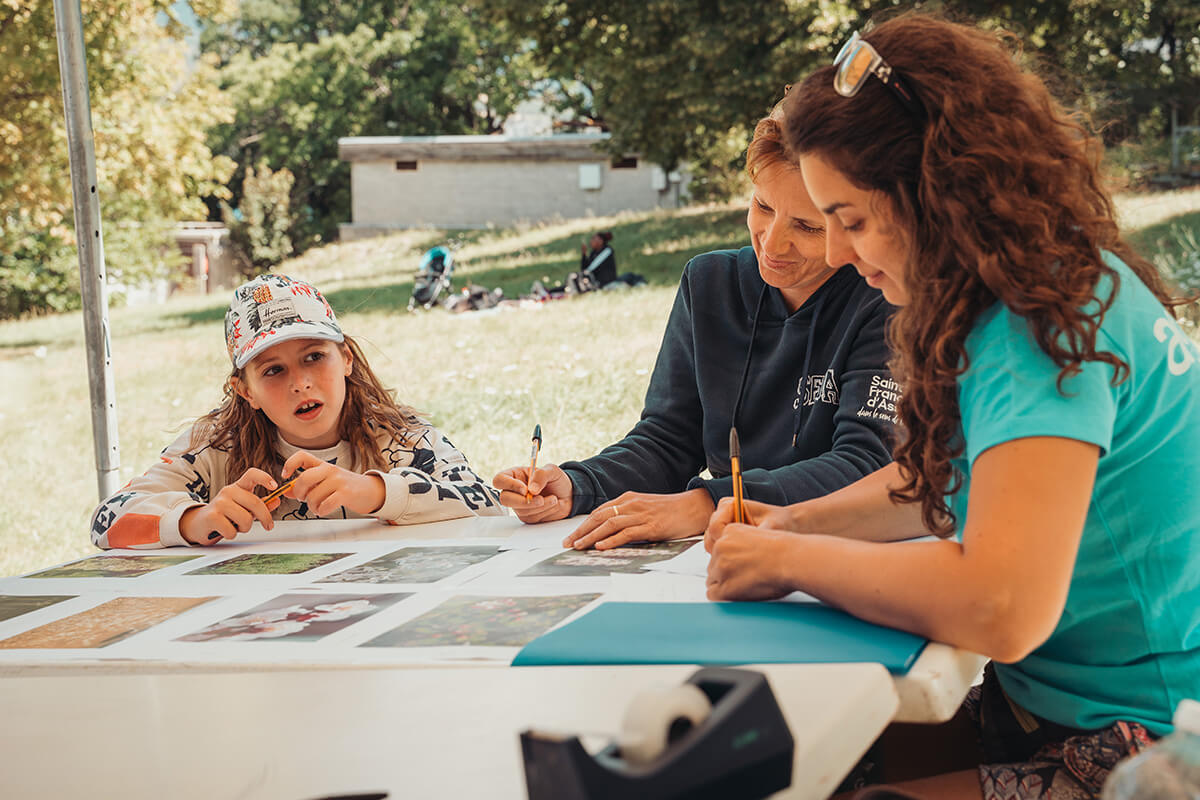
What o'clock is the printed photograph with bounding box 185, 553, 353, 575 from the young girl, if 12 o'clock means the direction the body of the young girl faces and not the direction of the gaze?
The printed photograph is roughly at 12 o'clock from the young girl.

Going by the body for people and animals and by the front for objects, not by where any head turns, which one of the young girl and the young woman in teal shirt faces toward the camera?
the young girl

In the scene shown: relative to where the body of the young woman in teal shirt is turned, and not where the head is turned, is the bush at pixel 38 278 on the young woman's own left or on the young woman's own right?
on the young woman's own right

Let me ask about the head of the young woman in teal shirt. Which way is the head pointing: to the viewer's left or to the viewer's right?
to the viewer's left

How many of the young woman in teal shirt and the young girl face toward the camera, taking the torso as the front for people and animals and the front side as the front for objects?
1

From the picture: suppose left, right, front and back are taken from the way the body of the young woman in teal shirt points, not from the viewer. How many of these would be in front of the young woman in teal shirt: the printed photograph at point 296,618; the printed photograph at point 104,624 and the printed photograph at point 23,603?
3

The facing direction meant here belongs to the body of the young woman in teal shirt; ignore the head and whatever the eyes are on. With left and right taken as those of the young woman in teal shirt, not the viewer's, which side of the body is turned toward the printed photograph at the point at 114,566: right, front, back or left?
front

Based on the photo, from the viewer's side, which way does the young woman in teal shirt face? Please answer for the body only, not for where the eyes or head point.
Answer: to the viewer's left

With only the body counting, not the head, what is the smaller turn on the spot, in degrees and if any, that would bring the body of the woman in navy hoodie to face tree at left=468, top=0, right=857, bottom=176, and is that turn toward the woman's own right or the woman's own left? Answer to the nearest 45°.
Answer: approximately 135° to the woman's own right

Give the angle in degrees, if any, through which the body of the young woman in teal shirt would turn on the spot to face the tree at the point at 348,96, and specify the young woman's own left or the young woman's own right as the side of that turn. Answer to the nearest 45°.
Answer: approximately 45° to the young woman's own right

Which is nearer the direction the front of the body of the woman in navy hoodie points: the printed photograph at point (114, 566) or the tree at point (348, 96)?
the printed photograph

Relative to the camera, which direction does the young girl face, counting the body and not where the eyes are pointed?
toward the camera

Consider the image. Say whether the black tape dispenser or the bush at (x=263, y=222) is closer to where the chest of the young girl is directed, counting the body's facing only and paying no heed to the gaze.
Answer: the black tape dispenser

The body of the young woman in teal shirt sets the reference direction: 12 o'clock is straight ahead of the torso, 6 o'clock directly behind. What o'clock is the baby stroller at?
The baby stroller is roughly at 2 o'clock from the young woman in teal shirt.

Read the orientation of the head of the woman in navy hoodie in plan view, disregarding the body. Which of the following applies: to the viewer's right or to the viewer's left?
to the viewer's left

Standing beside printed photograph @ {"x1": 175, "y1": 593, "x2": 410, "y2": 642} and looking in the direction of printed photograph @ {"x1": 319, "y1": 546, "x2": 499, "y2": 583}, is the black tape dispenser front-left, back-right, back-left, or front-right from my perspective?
back-right
